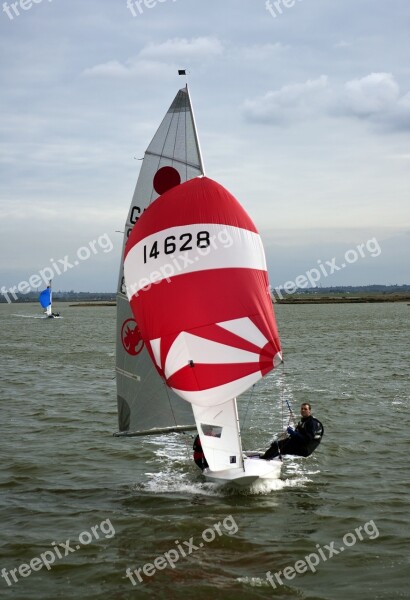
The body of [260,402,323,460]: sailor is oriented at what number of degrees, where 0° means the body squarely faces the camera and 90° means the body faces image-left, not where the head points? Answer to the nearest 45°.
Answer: approximately 45°

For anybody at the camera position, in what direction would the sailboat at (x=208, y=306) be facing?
facing the viewer
